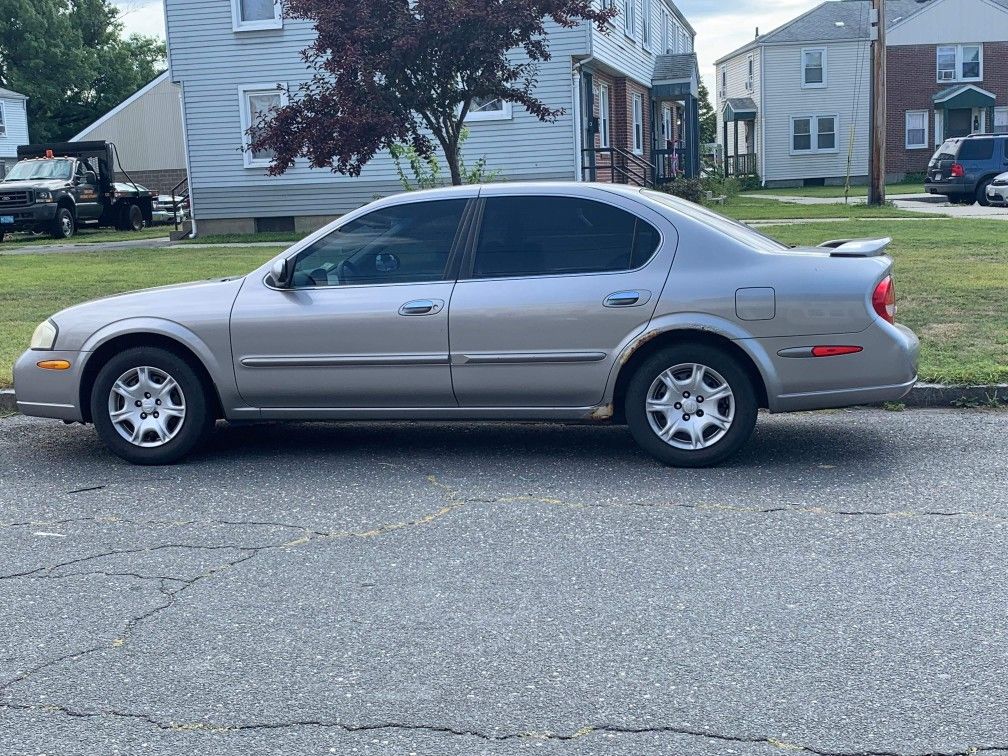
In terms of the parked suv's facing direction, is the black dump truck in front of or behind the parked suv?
behind

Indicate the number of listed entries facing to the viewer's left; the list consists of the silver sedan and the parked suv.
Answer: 1

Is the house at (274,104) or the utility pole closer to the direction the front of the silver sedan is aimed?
the house

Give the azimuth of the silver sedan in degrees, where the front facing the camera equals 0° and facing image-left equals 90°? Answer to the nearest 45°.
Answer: approximately 90°

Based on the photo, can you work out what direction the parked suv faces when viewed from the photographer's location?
facing away from the viewer and to the right of the viewer

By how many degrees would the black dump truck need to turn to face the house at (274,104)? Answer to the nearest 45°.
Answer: approximately 90° to its left

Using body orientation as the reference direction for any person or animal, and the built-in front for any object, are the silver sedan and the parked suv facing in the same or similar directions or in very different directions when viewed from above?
very different directions

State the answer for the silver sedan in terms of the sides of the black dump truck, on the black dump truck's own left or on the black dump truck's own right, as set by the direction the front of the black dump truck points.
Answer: on the black dump truck's own left

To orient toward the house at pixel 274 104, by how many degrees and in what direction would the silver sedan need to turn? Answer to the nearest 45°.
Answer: approximately 90° to its right

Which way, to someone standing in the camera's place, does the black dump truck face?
facing the viewer and to the left of the viewer

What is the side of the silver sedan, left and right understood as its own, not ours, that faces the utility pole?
right

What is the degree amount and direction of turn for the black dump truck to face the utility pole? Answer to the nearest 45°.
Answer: approximately 90° to its left

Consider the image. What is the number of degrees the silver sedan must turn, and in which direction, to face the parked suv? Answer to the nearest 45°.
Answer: approximately 135° to its right
